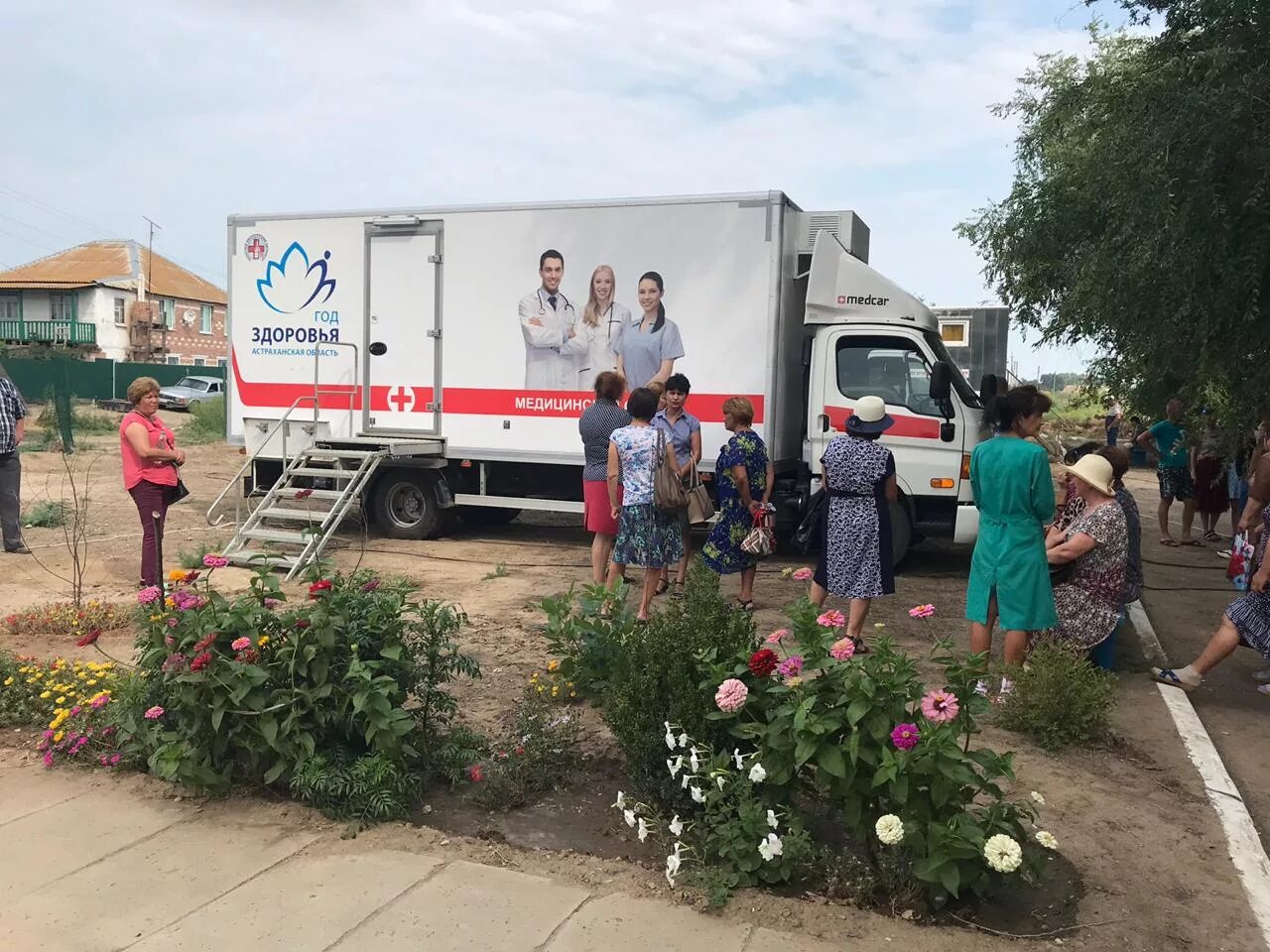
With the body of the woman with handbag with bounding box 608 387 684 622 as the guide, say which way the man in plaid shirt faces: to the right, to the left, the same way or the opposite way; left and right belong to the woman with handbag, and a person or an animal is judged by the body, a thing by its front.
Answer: to the right

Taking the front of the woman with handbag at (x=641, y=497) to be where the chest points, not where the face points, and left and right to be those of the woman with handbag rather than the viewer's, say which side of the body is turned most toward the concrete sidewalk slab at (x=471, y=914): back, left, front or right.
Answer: back

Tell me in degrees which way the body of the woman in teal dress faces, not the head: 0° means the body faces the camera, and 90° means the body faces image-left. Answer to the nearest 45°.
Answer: approximately 225°

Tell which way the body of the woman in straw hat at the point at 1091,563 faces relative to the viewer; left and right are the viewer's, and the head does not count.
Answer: facing to the left of the viewer

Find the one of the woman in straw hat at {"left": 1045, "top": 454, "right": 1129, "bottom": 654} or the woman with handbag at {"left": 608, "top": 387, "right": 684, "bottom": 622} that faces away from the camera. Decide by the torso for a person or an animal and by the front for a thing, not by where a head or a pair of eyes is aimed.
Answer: the woman with handbag

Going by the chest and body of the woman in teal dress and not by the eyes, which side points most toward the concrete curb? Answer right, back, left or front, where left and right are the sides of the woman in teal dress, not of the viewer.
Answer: right

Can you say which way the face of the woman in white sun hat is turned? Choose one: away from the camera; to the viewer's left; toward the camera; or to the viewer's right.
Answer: away from the camera

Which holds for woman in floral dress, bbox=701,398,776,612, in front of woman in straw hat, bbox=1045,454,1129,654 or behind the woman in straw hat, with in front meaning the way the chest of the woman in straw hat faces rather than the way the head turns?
in front

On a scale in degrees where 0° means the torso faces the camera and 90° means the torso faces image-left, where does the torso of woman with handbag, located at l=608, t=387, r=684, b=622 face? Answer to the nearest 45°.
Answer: approximately 180°

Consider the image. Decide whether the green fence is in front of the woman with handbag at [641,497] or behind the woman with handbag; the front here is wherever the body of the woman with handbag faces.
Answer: in front

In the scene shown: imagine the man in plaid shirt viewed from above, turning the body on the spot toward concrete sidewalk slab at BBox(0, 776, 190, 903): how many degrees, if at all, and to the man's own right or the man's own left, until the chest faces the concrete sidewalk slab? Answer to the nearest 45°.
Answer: approximately 45° to the man's own right
